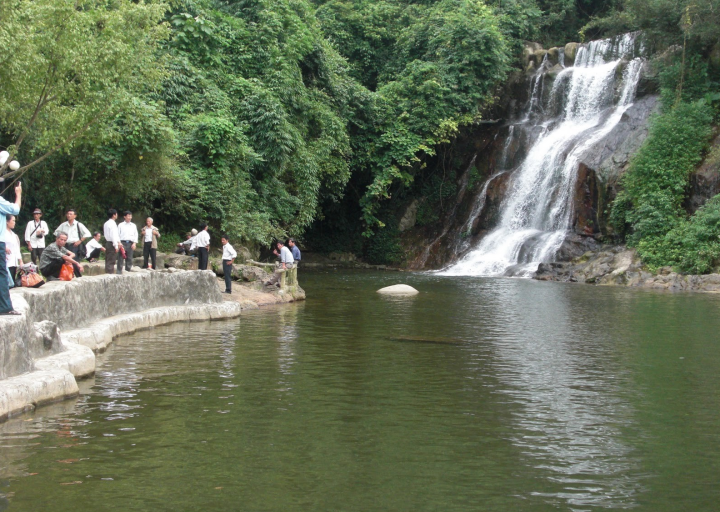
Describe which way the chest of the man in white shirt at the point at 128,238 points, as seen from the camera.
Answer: toward the camera

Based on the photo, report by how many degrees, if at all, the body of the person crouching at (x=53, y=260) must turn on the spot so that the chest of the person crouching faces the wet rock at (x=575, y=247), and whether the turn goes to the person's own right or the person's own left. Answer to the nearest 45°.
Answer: approximately 90° to the person's own left

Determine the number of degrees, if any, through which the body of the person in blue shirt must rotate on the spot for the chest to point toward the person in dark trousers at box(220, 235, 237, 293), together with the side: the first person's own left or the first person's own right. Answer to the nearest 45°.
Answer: approximately 45° to the first person's own left

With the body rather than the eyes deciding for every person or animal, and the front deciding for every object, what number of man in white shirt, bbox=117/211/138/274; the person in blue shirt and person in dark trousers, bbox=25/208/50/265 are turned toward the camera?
2

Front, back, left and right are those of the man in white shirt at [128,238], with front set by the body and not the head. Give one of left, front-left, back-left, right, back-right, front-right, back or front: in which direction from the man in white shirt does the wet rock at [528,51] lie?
back-left

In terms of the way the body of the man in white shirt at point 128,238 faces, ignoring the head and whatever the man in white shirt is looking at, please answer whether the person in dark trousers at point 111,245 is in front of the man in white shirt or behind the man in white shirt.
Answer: in front

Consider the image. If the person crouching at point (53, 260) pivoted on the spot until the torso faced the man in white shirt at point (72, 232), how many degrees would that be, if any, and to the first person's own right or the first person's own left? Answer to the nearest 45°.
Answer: approximately 135° to the first person's own left

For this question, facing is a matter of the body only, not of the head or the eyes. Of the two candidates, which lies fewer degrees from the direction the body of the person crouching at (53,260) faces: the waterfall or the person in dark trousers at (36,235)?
the waterfall

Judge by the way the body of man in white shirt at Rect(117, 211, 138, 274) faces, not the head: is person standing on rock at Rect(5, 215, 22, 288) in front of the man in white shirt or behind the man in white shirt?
in front

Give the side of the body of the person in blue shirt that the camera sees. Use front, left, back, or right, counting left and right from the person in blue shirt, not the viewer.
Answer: right

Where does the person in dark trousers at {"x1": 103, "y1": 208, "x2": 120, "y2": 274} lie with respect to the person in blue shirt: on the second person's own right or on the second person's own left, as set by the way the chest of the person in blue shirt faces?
on the second person's own left

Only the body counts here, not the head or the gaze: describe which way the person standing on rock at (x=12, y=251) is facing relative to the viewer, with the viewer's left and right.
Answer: facing the viewer and to the right of the viewer
